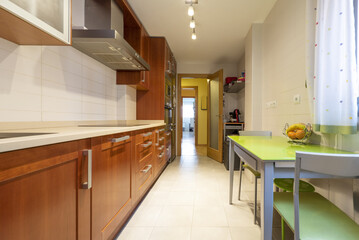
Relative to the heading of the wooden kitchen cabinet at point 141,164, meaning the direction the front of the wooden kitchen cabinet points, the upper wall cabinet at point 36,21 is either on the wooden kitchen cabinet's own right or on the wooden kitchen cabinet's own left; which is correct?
on the wooden kitchen cabinet's own right

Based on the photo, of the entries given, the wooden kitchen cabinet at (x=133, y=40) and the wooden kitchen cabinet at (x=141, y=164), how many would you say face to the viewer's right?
2

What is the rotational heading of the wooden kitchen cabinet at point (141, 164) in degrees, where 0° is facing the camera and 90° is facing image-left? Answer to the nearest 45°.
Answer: approximately 270°

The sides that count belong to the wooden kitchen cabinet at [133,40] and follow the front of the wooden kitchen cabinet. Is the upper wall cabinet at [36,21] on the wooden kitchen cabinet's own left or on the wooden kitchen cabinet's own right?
on the wooden kitchen cabinet's own right

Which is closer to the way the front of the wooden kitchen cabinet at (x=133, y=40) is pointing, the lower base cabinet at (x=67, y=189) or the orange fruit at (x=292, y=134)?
the orange fruit

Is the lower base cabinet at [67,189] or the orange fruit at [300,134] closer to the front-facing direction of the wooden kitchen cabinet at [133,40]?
the orange fruit

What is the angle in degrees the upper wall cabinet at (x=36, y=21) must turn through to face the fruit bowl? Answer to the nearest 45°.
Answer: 0° — it already faces it

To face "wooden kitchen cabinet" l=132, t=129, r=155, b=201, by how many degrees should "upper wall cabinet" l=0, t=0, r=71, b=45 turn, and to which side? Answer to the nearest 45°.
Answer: approximately 90° to its left

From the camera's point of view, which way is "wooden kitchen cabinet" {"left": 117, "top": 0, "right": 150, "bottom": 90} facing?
to the viewer's right

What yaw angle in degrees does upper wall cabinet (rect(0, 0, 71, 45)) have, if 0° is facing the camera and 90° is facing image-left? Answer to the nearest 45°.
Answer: approximately 315°
